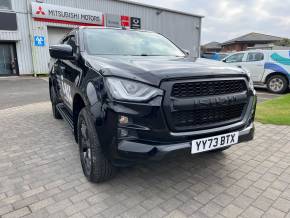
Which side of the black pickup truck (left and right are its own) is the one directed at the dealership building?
back

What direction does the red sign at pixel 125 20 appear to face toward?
toward the camera

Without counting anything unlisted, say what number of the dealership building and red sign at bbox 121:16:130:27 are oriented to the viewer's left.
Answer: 0

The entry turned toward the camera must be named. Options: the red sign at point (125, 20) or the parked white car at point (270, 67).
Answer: the red sign

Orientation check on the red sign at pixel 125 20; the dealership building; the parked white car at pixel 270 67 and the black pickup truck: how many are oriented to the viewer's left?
1

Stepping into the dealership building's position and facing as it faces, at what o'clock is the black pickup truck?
The black pickup truck is roughly at 1 o'clock from the dealership building.

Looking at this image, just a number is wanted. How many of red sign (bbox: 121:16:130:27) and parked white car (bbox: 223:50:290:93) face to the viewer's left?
1

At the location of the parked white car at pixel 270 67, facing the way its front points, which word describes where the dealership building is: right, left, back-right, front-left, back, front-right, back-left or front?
front

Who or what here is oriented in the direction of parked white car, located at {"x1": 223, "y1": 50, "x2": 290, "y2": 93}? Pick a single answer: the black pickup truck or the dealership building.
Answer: the dealership building

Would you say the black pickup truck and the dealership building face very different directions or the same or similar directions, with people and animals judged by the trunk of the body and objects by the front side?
same or similar directions

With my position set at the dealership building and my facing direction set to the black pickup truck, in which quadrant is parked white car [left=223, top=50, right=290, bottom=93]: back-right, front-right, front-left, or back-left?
front-left

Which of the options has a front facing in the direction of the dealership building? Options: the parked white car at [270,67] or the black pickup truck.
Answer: the parked white car

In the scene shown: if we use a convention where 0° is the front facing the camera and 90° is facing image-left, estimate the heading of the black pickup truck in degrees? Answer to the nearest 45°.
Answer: approximately 315°

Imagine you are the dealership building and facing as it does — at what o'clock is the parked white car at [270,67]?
The parked white car is roughly at 12 o'clock from the dealership building.

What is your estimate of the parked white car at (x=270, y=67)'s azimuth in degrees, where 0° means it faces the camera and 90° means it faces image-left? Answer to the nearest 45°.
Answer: approximately 90°
